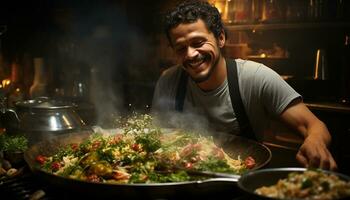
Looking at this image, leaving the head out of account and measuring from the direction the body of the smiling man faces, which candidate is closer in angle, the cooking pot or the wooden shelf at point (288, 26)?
the cooking pot

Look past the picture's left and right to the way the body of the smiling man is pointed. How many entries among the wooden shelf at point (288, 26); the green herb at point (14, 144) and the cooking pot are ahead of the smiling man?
2

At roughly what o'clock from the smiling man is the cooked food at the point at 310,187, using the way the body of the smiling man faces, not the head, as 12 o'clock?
The cooked food is roughly at 10 o'clock from the smiling man.

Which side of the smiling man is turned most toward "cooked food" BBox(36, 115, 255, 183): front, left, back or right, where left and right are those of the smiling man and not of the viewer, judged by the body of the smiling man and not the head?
front

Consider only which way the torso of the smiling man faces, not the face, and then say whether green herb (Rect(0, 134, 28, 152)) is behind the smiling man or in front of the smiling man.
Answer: in front

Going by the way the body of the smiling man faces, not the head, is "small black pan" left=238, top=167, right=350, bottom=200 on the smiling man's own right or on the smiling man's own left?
on the smiling man's own left

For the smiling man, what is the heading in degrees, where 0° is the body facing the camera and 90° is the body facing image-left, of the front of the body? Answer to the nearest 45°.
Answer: approximately 45°
